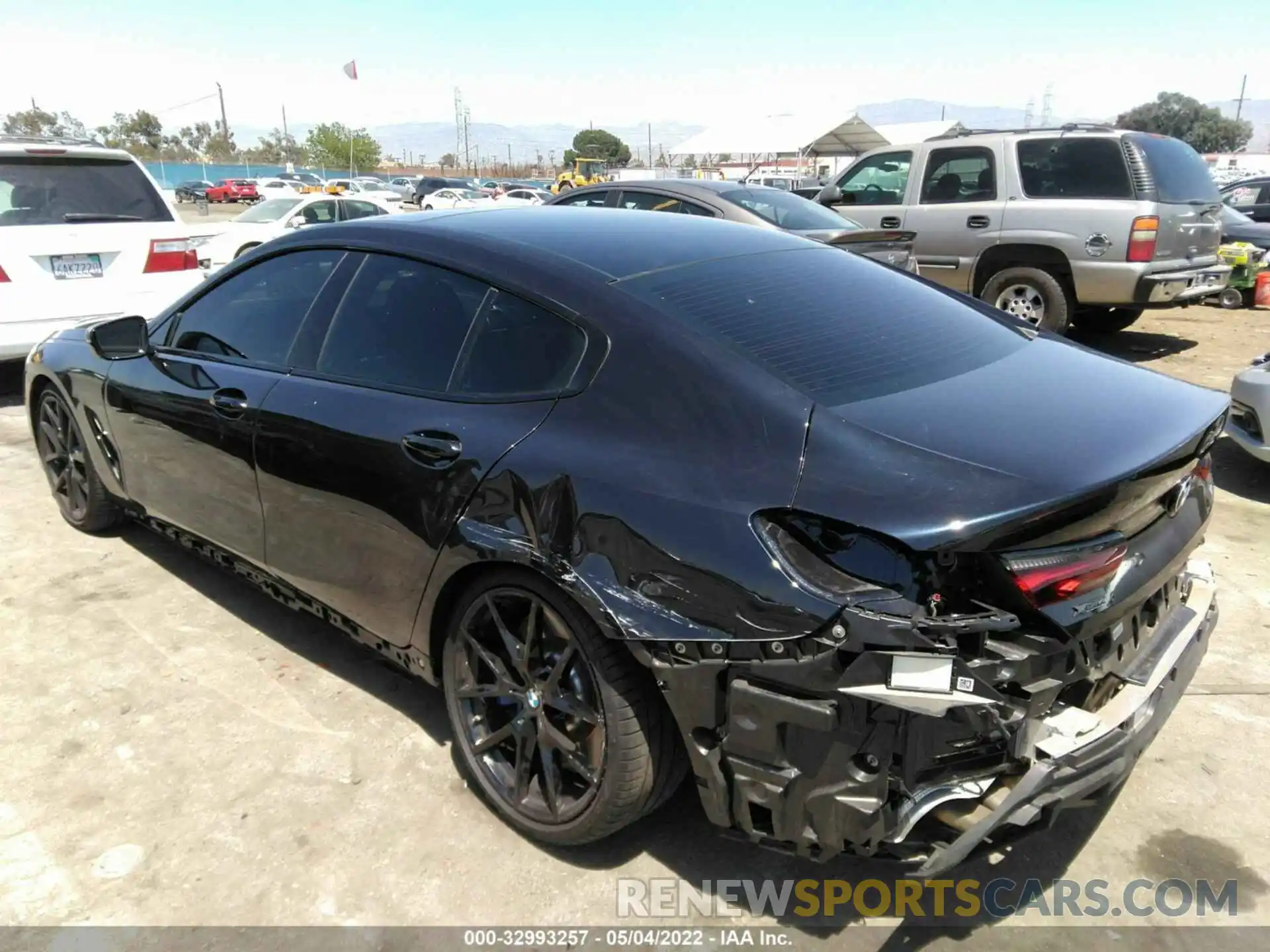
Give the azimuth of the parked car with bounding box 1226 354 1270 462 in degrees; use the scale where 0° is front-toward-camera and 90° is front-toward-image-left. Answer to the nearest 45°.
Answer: approximately 45°

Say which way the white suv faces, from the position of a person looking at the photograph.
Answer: facing away from the viewer

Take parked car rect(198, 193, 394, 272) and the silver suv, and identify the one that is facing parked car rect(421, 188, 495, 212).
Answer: the silver suv

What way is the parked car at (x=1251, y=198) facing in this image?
to the viewer's left

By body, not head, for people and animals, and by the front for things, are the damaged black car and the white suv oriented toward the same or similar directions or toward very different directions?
same or similar directions

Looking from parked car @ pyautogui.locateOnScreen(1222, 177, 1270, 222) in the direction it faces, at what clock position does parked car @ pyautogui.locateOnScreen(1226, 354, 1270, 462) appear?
parked car @ pyautogui.locateOnScreen(1226, 354, 1270, 462) is roughly at 9 o'clock from parked car @ pyautogui.locateOnScreen(1222, 177, 1270, 222).

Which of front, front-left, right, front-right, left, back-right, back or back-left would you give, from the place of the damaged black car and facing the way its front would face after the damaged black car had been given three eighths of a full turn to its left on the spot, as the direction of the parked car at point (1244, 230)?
back-left

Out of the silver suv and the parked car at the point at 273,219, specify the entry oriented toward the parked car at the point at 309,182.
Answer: the silver suv

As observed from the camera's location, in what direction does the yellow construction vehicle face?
facing to the left of the viewer

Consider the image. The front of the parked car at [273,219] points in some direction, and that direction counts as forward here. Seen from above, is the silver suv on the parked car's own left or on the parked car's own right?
on the parked car's own left

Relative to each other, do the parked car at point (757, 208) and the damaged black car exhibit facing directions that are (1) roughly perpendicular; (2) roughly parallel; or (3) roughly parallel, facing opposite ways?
roughly parallel

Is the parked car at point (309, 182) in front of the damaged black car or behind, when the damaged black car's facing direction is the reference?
in front

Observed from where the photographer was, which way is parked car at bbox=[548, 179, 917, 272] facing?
facing away from the viewer and to the left of the viewer

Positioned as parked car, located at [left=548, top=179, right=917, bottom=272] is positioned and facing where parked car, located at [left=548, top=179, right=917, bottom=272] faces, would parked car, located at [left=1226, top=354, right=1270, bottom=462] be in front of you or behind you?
behind

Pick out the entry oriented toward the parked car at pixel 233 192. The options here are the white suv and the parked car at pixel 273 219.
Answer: the white suv

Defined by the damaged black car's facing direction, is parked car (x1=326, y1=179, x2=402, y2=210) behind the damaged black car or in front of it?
in front

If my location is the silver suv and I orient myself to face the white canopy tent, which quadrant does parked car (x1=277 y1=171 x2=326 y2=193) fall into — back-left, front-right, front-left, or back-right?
front-left

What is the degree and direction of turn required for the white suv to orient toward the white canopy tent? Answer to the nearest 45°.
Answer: approximately 45° to its right

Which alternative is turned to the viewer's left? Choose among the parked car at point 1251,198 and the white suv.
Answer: the parked car

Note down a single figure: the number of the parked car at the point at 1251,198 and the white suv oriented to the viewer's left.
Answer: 1
